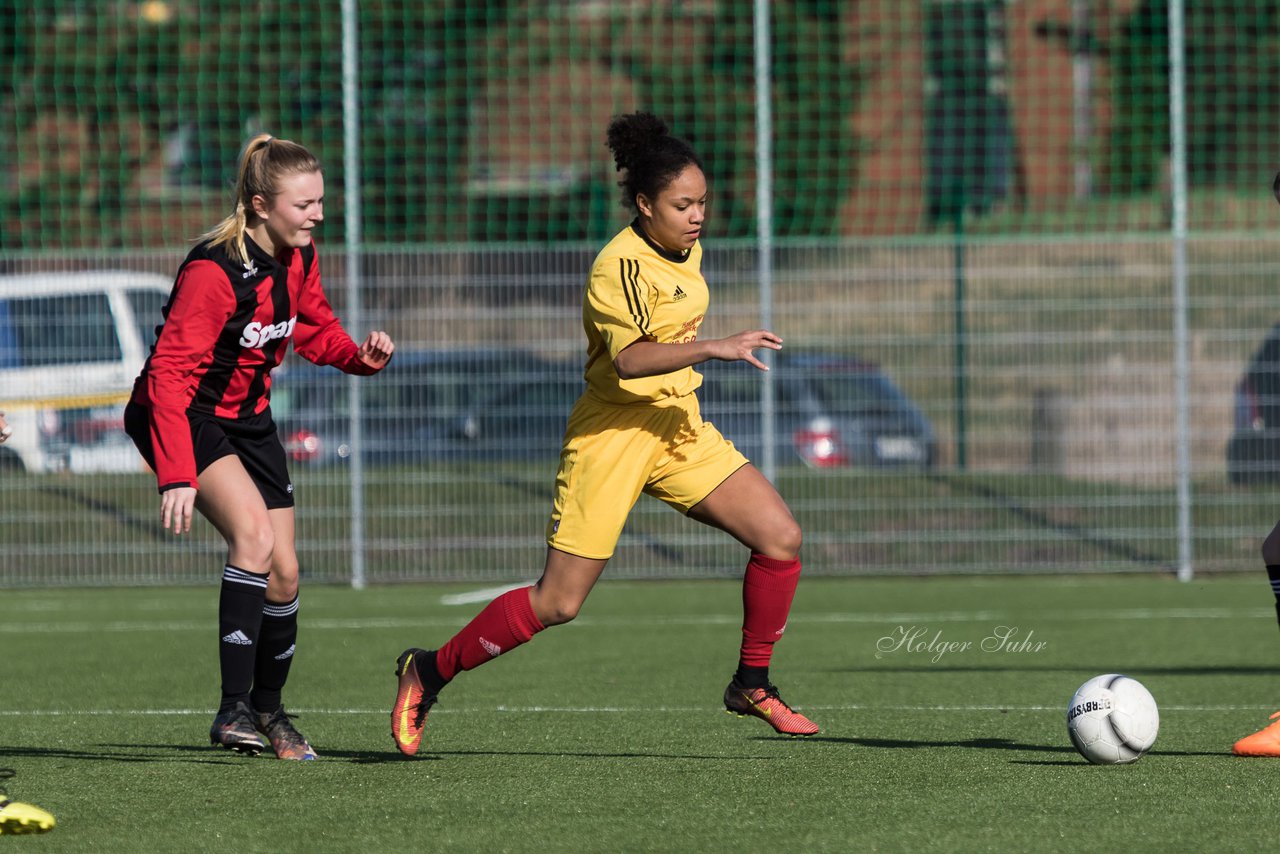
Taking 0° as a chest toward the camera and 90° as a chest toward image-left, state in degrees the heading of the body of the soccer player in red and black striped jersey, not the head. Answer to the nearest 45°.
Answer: approximately 315°

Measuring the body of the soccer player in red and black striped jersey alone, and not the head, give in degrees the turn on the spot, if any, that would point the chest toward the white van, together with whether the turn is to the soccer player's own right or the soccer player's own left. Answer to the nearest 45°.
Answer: approximately 135° to the soccer player's own left

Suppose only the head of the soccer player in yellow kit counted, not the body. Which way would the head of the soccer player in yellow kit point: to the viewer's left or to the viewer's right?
to the viewer's right

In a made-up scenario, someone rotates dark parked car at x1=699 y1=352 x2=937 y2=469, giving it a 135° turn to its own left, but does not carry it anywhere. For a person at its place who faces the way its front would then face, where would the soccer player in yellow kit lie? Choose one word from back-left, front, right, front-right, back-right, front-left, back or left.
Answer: front

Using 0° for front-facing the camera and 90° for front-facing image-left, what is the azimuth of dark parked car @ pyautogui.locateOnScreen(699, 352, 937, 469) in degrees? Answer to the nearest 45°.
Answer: approximately 135°

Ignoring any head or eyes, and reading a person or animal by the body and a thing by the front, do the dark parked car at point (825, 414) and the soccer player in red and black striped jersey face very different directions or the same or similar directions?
very different directions

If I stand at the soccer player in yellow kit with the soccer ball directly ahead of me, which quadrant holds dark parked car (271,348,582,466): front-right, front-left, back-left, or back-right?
back-left

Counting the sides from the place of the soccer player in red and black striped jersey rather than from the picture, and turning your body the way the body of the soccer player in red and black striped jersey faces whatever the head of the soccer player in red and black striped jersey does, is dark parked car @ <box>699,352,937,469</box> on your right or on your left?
on your left
